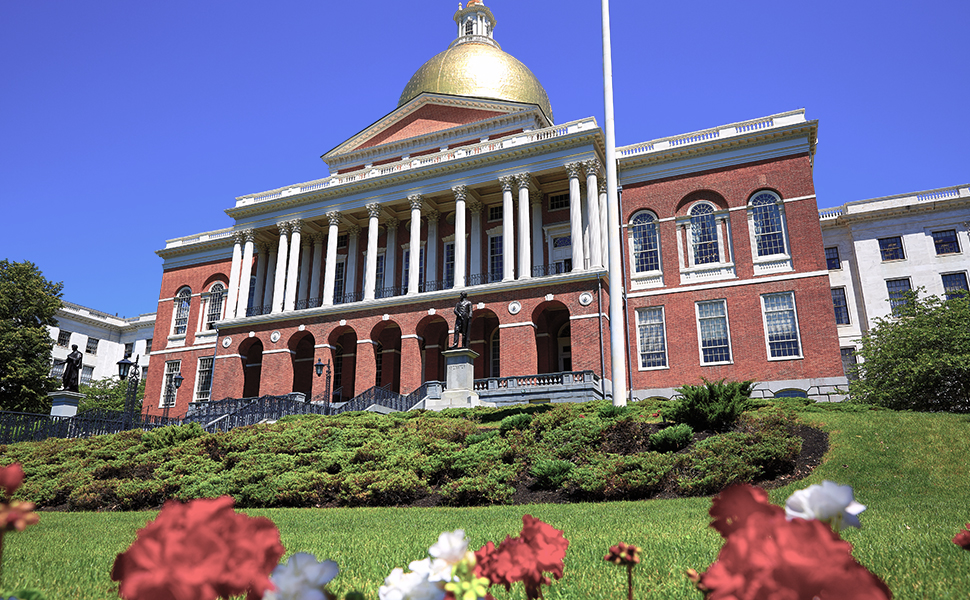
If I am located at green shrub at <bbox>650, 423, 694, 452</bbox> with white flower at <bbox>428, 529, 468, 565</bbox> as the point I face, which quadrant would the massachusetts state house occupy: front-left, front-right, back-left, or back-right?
back-right

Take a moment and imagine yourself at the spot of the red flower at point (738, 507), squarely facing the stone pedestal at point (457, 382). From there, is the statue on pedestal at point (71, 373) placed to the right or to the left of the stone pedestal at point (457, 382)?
left

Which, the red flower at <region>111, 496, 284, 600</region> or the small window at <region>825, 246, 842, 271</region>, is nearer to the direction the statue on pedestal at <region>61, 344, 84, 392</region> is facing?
the red flower

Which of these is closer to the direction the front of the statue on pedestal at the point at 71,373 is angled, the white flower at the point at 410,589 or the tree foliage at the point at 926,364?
the white flower

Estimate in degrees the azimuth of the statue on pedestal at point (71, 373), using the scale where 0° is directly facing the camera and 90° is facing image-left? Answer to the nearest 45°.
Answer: approximately 45°

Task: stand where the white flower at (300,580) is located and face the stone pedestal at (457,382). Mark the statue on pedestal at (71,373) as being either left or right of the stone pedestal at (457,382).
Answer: left

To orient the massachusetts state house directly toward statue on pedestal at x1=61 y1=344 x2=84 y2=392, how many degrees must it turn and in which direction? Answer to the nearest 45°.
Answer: approximately 45° to its right

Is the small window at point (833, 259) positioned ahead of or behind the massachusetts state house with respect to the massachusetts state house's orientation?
behind

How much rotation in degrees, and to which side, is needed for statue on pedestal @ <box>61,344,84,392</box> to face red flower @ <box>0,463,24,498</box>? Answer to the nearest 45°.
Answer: approximately 45° to its left

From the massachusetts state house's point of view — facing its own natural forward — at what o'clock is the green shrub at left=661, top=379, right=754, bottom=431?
The green shrub is roughly at 10 o'clock from the massachusetts state house.

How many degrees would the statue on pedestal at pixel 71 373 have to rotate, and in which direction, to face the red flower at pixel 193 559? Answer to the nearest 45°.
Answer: approximately 45° to its left

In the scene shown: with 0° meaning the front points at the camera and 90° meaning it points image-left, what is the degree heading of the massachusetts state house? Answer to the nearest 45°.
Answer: approximately 45°
